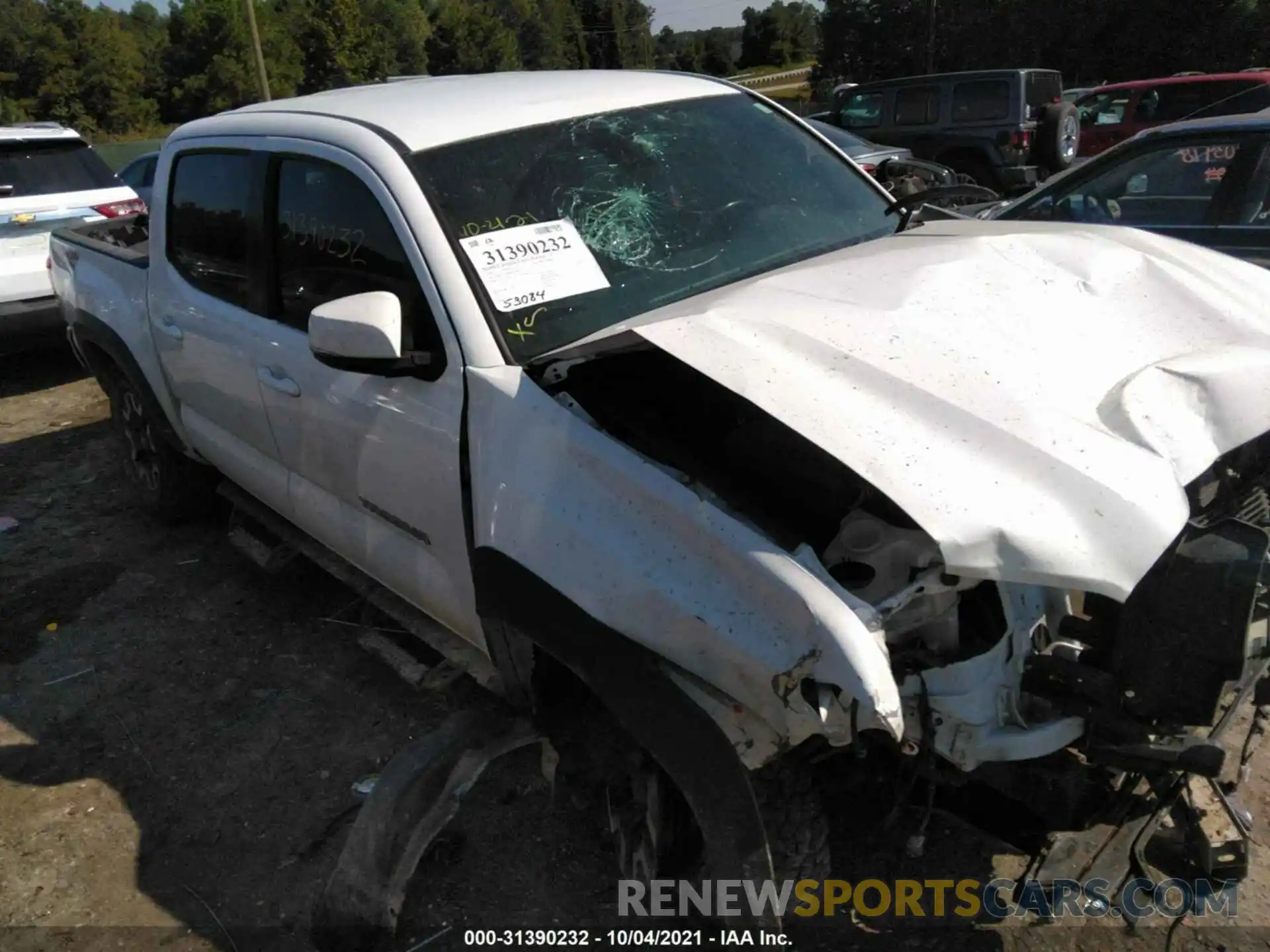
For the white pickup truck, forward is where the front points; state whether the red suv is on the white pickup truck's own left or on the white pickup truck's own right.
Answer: on the white pickup truck's own left

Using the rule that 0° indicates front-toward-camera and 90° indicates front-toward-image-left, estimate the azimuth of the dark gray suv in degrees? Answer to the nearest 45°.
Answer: approximately 135°

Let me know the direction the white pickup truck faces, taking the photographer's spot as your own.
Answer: facing the viewer and to the right of the viewer

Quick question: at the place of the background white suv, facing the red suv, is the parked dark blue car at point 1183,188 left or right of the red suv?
right

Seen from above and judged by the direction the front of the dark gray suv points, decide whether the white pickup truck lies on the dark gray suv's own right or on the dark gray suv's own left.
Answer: on the dark gray suv's own left

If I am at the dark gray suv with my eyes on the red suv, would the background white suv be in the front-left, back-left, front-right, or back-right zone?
back-right

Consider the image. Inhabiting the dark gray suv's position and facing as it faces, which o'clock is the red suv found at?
The red suv is roughly at 5 o'clock from the dark gray suv.

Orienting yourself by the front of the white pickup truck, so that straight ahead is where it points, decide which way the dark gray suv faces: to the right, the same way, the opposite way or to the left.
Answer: the opposite way

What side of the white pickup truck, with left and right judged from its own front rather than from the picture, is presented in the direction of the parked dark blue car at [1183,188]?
left

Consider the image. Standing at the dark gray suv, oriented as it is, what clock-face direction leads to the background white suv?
The background white suv is roughly at 9 o'clock from the dark gray suv.

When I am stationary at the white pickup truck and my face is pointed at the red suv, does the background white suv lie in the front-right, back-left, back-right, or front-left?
front-left

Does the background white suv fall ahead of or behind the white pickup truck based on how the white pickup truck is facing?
behind

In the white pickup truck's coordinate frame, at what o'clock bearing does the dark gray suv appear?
The dark gray suv is roughly at 8 o'clock from the white pickup truck.
